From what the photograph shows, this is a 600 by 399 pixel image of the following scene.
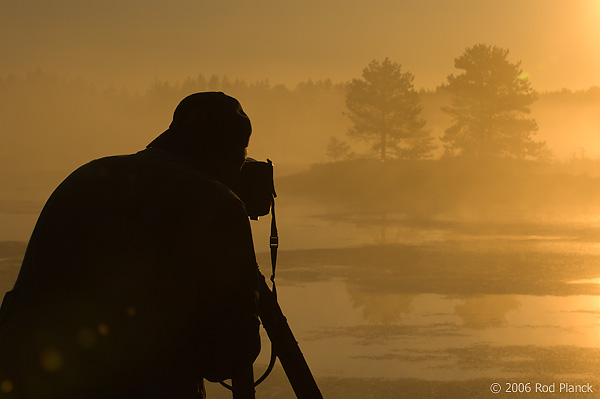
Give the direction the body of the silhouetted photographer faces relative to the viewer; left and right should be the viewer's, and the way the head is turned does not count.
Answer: facing away from the viewer and to the right of the viewer
